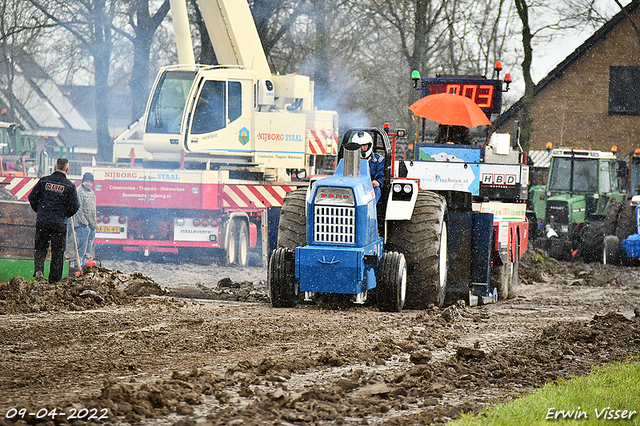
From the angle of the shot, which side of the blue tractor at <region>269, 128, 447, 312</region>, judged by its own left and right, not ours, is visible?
front

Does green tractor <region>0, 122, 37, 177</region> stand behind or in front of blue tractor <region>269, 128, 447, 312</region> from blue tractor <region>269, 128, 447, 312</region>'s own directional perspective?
behind

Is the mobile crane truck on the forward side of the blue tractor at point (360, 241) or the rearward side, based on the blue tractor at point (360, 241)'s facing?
on the rearward side

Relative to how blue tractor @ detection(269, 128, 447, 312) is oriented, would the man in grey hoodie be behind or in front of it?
behind

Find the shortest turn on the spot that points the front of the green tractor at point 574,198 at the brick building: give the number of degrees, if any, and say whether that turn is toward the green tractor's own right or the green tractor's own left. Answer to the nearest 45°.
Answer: approximately 135° to the green tractor's own right

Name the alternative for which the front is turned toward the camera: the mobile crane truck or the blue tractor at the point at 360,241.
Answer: the blue tractor

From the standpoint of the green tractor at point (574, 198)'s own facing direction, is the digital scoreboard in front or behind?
in front

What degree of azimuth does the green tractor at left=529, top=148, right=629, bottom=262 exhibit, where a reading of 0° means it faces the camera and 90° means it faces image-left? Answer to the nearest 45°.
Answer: approximately 45°
